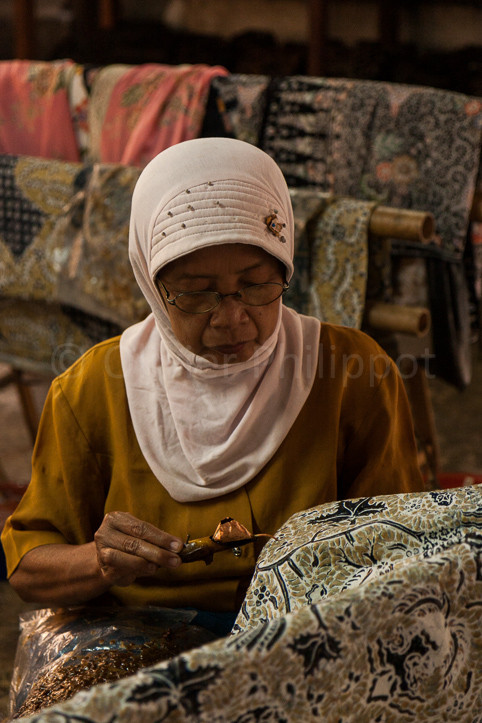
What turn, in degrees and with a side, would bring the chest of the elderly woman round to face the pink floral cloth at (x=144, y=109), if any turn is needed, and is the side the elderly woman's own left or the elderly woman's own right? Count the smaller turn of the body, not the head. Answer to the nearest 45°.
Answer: approximately 180°

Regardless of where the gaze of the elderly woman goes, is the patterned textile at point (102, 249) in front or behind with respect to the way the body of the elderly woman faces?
behind

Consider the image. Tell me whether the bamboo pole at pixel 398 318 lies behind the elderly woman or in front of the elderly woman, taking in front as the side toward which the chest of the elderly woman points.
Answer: behind

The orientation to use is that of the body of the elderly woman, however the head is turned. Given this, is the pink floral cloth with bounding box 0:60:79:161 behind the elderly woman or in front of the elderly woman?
behind

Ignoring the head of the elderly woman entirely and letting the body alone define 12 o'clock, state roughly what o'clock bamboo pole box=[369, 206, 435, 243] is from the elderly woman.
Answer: The bamboo pole is roughly at 7 o'clock from the elderly woman.

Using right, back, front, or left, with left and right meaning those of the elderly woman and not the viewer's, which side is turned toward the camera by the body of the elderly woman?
front

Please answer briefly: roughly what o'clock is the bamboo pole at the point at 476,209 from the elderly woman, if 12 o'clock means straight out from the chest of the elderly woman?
The bamboo pole is roughly at 7 o'clock from the elderly woman.
